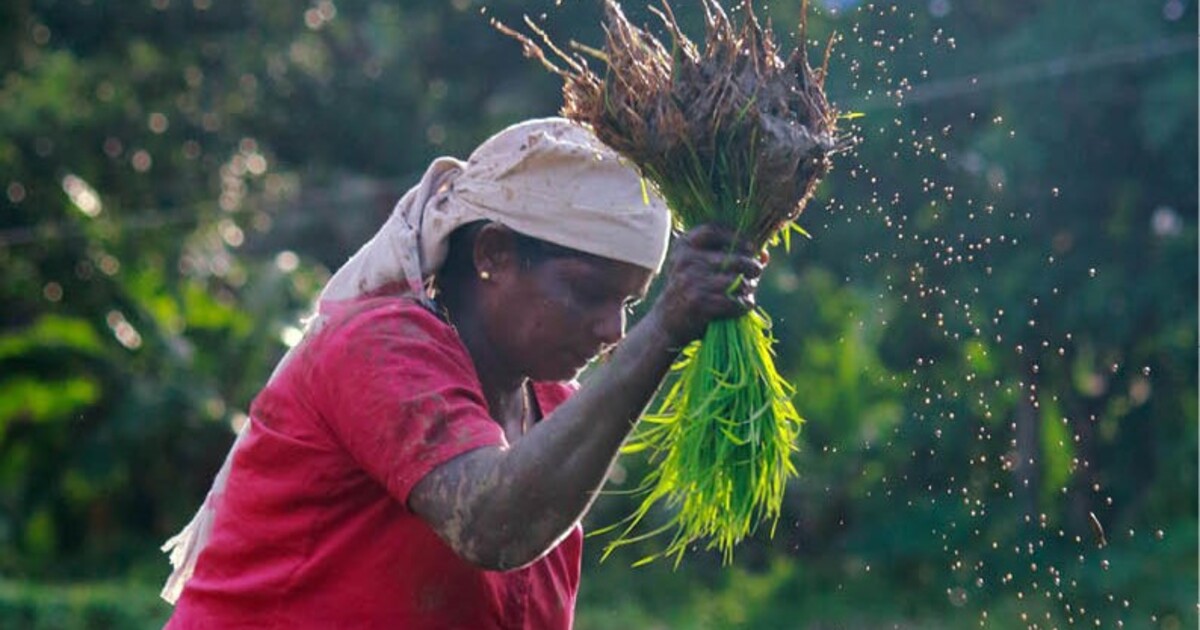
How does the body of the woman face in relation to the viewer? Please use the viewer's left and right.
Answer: facing to the right of the viewer
